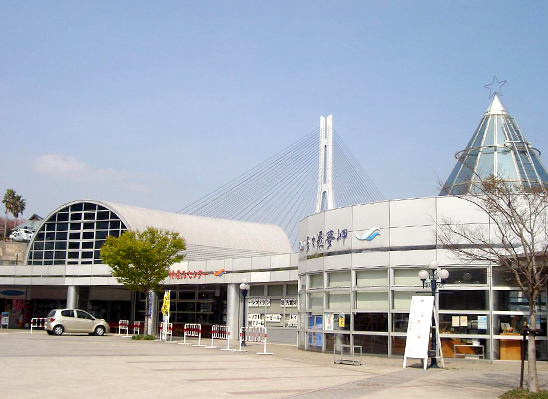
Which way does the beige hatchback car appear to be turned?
to the viewer's right

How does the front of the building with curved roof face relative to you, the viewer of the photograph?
facing the viewer and to the left of the viewer

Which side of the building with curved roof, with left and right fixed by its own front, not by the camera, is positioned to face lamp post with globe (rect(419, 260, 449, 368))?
left

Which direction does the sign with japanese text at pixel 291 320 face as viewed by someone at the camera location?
facing the viewer

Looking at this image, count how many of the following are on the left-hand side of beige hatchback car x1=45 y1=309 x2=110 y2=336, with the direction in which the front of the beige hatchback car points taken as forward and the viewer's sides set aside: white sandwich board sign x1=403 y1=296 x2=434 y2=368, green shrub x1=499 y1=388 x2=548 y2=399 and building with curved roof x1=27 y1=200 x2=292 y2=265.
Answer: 1

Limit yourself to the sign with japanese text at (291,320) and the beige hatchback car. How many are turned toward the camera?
1

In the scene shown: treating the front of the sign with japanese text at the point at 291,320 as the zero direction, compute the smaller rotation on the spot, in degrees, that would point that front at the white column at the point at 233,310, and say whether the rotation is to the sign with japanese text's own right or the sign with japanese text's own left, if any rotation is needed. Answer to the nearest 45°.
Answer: approximately 135° to the sign with japanese text's own right
